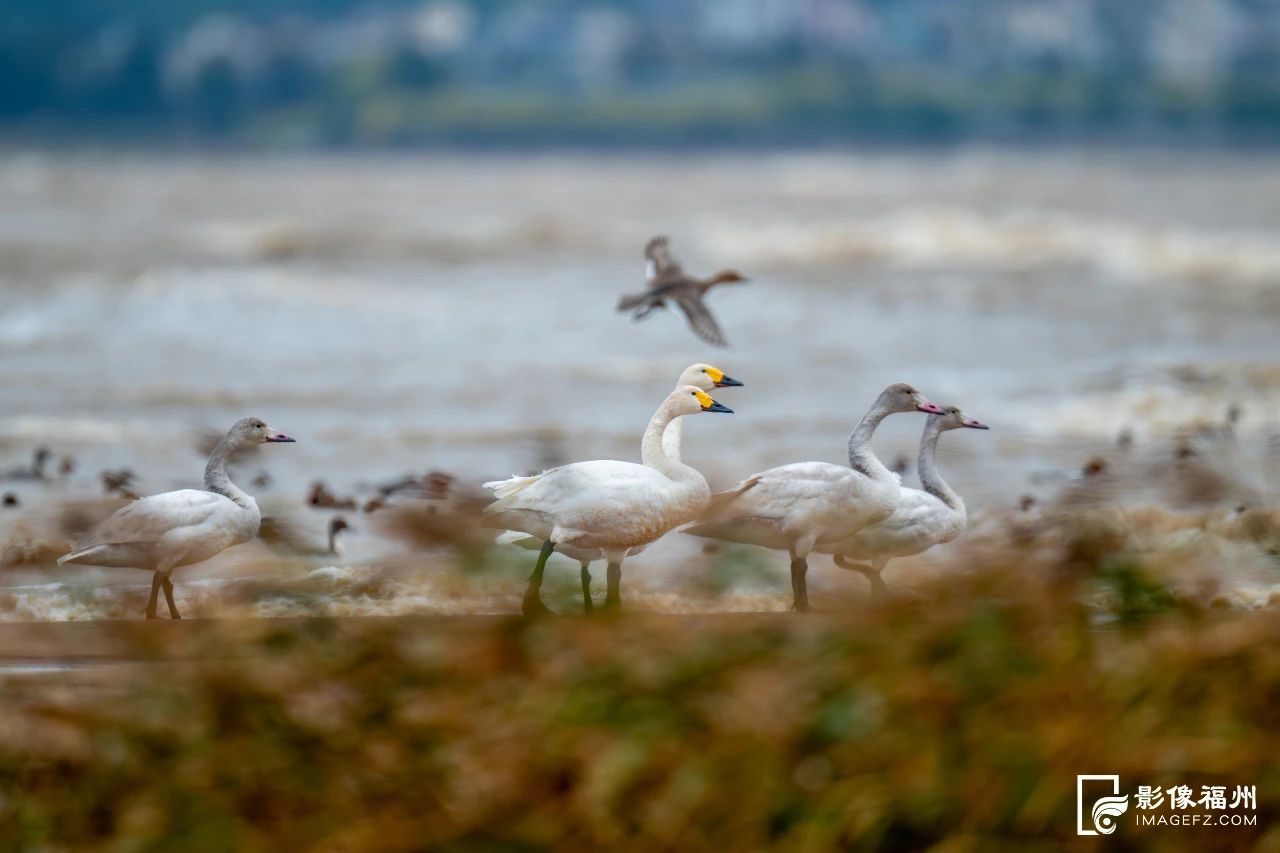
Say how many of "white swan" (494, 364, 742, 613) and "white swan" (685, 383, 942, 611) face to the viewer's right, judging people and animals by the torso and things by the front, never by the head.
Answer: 2

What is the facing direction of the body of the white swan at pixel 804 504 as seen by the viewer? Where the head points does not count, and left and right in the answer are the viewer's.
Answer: facing to the right of the viewer

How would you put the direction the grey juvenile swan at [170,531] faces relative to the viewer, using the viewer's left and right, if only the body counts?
facing to the right of the viewer

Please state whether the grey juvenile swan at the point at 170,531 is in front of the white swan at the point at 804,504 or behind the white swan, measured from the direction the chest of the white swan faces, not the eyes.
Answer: behind

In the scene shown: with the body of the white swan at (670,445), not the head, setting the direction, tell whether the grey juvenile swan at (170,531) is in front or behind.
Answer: behind

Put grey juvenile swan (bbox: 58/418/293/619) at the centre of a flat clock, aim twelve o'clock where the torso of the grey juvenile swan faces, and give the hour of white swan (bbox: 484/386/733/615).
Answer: The white swan is roughly at 1 o'clock from the grey juvenile swan.

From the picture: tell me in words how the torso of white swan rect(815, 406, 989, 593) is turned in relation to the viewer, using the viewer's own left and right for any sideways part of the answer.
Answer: facing to the right of the viewer

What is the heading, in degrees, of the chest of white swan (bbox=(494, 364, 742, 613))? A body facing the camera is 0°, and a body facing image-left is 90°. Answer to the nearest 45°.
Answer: approximately 270°

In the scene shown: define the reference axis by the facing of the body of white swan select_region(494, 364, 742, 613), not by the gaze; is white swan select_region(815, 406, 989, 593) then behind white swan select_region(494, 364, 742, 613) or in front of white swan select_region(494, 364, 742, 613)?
in front

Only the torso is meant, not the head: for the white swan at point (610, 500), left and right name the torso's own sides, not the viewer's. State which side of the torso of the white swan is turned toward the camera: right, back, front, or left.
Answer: right

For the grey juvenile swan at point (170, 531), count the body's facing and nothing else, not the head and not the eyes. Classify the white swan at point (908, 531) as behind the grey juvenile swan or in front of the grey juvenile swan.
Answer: in front
